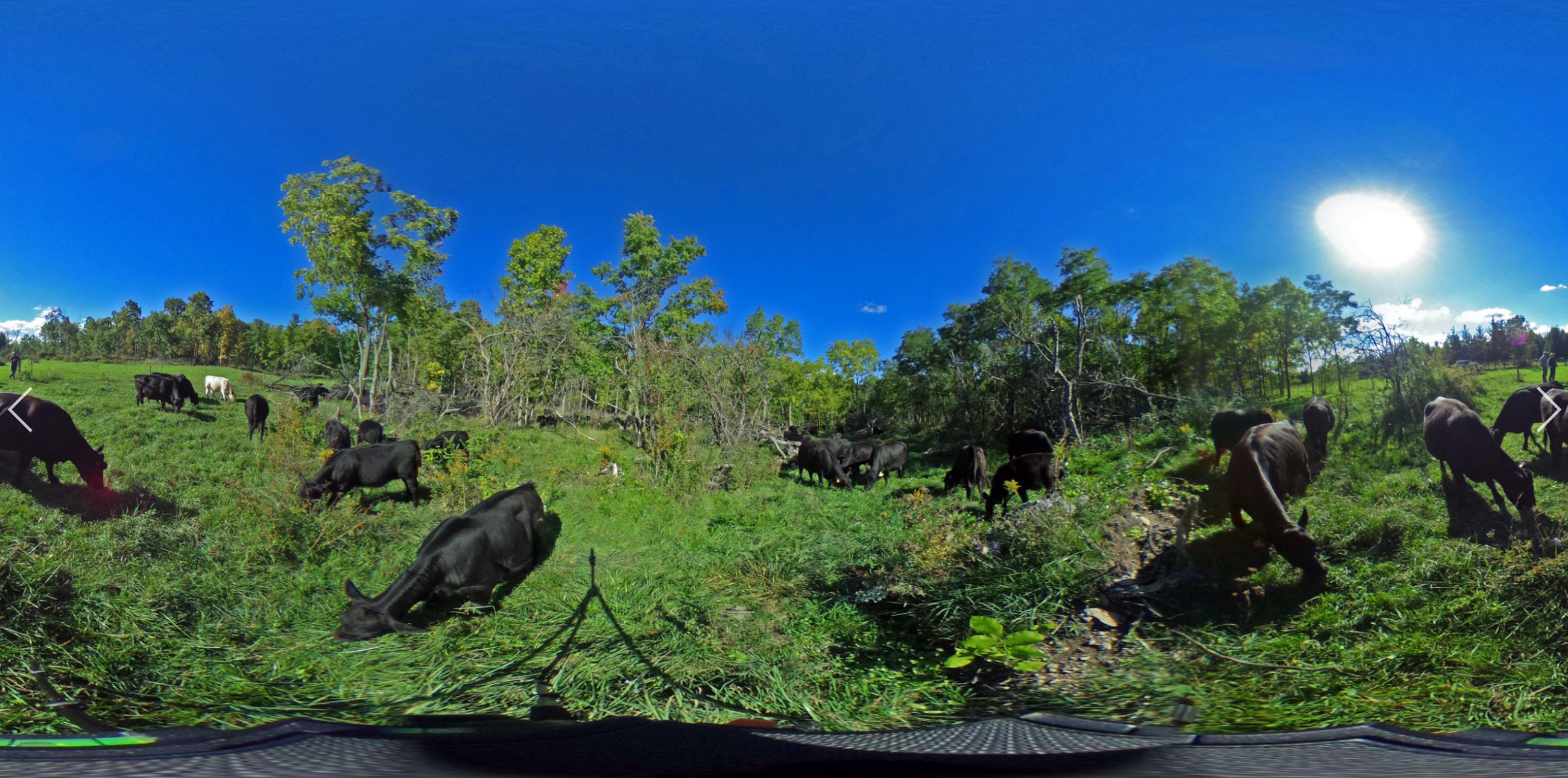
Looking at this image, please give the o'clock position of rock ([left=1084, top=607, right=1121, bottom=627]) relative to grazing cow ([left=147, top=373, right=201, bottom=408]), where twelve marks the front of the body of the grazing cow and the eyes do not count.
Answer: The rock is roughly at 2 o'clock from the grazing cow.

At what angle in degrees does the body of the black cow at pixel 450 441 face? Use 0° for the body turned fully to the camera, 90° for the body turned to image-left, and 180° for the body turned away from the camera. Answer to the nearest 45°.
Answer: approximately 90°

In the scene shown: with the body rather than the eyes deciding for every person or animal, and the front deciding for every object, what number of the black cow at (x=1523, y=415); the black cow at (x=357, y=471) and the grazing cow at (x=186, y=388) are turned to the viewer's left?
2

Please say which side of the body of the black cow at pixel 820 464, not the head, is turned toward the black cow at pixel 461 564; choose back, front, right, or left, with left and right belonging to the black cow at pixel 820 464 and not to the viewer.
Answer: right

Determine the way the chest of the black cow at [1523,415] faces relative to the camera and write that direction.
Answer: to the viewer's left

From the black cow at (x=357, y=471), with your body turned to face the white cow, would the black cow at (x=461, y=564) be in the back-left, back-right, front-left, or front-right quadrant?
back-left

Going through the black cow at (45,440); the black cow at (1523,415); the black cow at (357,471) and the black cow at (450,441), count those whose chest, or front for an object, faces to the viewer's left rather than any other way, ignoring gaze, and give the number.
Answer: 3

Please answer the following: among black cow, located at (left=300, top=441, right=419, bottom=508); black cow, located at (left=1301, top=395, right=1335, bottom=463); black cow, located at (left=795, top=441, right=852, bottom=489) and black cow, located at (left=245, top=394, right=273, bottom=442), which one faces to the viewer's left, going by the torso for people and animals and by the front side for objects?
black cow, located at (left=300, top=441, right=419, bottom=508)
